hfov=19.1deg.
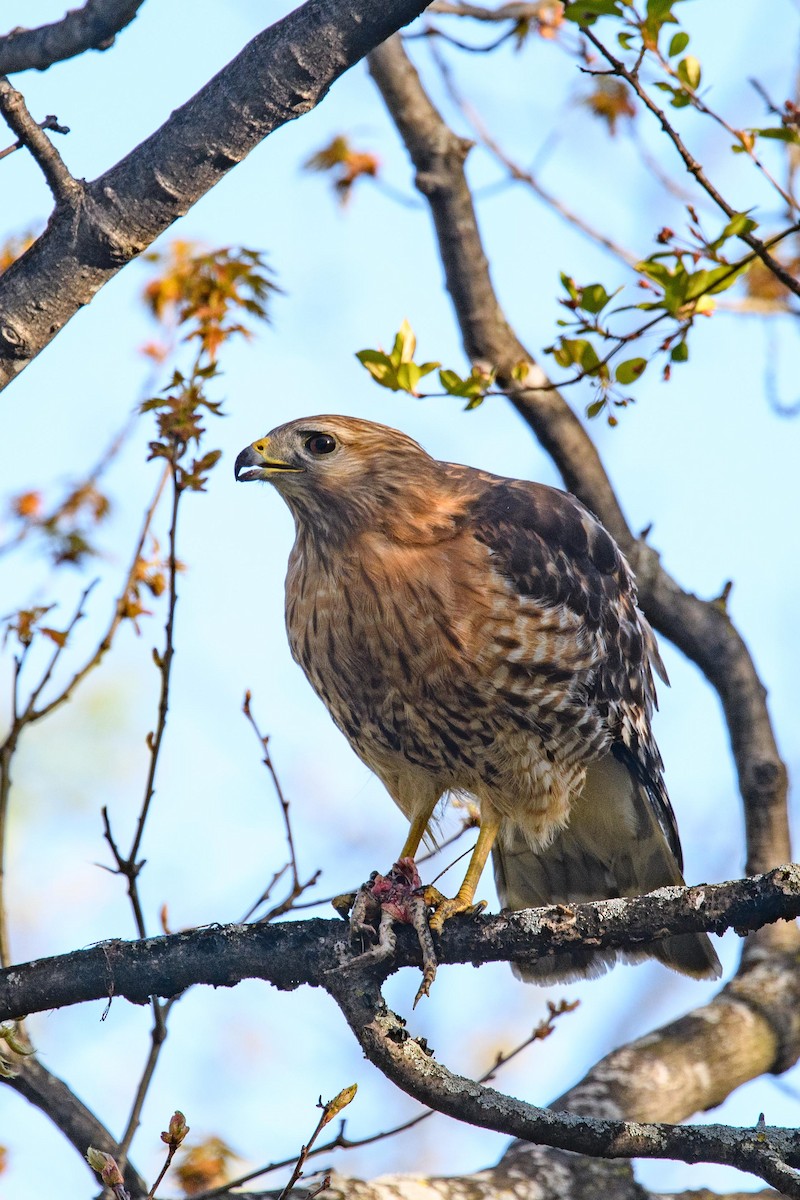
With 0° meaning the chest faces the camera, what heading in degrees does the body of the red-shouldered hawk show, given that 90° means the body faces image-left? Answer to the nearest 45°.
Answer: approximately 45°
